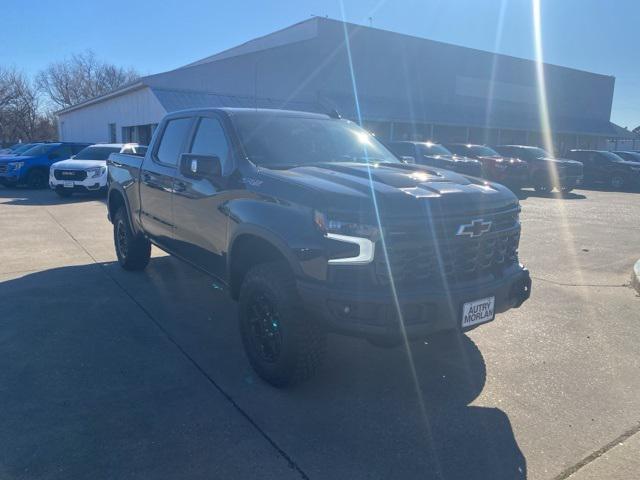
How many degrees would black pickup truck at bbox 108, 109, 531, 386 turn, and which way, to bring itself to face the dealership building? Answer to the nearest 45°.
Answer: approximately 135° to its left

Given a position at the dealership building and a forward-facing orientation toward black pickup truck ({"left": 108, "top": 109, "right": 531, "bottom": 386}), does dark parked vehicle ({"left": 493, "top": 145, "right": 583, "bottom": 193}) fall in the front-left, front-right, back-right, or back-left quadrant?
front-left

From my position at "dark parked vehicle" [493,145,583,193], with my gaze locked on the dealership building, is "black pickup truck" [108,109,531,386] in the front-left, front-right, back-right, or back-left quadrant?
back-left

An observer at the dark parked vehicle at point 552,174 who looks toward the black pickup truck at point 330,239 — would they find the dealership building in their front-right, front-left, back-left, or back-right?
back-right

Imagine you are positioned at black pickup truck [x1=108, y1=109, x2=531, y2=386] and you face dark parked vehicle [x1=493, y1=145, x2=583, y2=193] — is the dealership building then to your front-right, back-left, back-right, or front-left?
front-left

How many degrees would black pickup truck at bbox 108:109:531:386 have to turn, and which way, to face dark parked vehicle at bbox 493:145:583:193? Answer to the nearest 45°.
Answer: approximately 90° to its left

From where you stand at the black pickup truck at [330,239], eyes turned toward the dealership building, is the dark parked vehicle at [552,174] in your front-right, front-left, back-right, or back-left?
front-right
